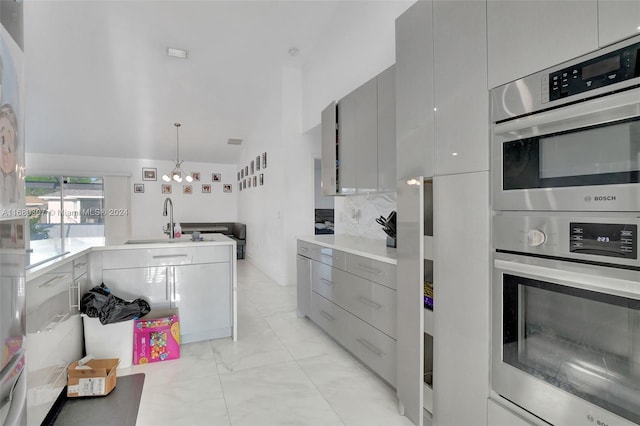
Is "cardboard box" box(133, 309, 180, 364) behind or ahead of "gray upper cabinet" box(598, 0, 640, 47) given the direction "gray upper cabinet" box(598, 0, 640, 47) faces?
ahead

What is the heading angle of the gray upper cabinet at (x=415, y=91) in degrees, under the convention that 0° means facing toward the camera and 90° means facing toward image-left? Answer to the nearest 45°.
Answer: approximately 45°

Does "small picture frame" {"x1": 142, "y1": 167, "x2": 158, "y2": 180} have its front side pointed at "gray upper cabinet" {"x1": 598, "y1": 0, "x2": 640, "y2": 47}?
yes

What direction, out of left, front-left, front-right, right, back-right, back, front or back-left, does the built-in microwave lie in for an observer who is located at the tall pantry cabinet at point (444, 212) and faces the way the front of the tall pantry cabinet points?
left

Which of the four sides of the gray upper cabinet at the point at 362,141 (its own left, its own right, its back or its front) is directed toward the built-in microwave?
left

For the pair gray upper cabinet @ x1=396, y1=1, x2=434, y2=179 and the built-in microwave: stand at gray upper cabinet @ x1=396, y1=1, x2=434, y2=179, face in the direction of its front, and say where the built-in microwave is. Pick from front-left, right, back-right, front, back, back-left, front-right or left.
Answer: left

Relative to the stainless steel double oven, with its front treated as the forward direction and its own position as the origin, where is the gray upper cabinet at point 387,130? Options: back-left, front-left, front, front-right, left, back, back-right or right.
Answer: right

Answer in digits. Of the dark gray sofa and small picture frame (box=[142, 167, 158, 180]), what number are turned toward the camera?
2

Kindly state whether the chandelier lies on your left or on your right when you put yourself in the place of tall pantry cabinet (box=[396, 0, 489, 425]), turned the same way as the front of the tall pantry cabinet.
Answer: on your right

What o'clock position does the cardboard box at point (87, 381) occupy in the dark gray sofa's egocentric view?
The cardboard box is roughly at 12 o'clock from the dark gray sofa.

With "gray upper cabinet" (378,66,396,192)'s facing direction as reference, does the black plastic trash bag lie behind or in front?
in front

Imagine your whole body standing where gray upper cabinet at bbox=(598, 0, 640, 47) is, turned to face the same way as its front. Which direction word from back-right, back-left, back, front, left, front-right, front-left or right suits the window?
front-right

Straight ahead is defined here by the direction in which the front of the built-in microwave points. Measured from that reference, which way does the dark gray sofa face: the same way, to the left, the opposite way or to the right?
to the left
